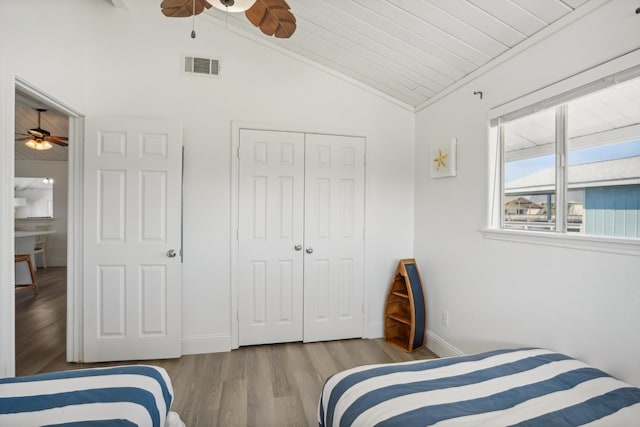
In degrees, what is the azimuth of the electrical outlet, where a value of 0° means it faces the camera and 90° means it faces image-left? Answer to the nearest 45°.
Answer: approximately 45°

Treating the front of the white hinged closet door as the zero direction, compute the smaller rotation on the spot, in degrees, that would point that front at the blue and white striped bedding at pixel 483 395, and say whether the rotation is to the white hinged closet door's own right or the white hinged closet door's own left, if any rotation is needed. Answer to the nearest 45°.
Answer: approximately 45° to the white hinged closet door's own left

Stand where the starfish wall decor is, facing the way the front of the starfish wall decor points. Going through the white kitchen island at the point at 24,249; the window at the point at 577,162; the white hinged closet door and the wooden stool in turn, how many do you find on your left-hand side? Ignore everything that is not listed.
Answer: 1

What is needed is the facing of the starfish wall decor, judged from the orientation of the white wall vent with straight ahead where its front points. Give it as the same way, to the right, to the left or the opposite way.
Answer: to the right

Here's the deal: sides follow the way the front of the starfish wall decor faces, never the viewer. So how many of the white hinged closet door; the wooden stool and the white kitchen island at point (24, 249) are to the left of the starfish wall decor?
0

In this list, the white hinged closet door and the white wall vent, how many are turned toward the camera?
2

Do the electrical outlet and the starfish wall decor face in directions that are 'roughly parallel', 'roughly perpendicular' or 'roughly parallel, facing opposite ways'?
roughly parallel

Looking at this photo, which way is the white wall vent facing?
toward the camera

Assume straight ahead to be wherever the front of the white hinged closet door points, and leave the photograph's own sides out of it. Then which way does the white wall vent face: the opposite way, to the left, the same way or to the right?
the same way

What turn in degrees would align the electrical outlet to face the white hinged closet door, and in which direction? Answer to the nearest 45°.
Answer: approximately 45° to its right

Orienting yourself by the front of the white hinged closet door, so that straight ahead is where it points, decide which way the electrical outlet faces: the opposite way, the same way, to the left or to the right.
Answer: to the right

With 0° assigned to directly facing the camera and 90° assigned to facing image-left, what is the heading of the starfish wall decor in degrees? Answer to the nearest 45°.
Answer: approximately 45°

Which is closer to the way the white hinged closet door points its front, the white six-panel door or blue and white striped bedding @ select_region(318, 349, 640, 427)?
the blue and white striped bedding

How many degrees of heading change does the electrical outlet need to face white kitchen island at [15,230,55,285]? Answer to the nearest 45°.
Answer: approximately 45° to its right

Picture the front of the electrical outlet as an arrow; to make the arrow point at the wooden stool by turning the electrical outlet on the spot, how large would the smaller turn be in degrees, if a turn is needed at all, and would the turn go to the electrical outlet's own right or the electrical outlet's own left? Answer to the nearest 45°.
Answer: approximately 45° to the electrical outlet's own right

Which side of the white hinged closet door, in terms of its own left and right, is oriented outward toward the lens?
front
